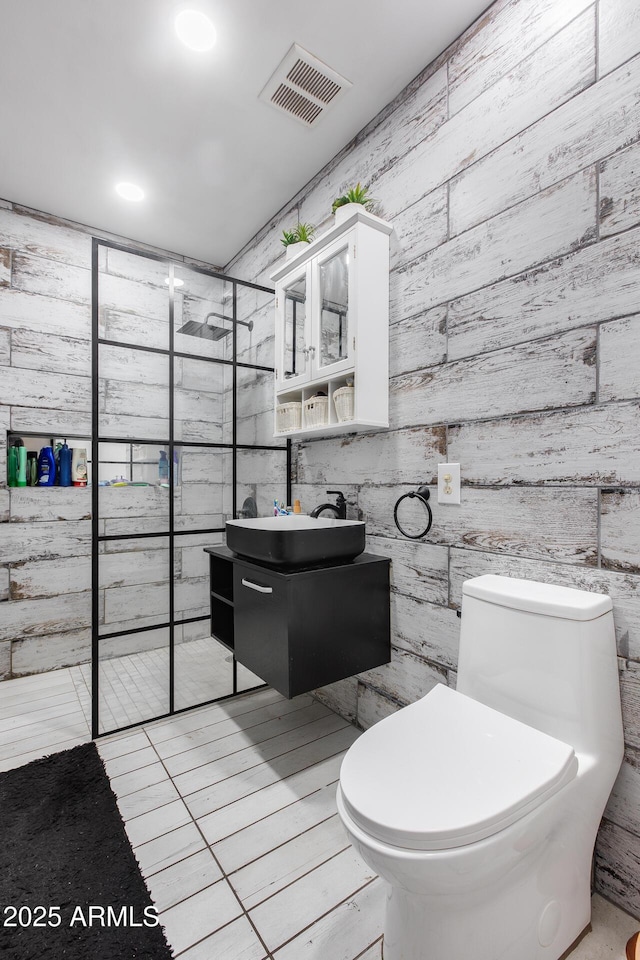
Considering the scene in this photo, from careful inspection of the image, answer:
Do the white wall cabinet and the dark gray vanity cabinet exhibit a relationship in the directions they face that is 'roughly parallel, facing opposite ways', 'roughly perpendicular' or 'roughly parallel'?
roughly parallel

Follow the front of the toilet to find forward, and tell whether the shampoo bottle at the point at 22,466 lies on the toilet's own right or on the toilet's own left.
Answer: on the toilet's own right

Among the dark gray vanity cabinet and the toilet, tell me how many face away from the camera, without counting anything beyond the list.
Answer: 0

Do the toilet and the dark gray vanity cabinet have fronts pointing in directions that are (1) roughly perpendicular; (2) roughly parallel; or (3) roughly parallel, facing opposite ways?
roughly parallel

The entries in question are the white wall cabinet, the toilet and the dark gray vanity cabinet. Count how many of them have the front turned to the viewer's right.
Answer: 0

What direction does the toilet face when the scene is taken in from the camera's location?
facing the viewer and to the left of the viewer

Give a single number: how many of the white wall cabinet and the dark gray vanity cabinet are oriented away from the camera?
0

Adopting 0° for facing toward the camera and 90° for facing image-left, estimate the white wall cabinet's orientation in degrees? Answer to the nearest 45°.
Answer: approximately 45°

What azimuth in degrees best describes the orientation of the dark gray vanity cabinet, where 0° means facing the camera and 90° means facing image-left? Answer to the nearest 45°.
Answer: approximately 45°

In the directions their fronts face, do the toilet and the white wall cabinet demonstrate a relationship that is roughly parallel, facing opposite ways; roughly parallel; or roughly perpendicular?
roughly parallel
